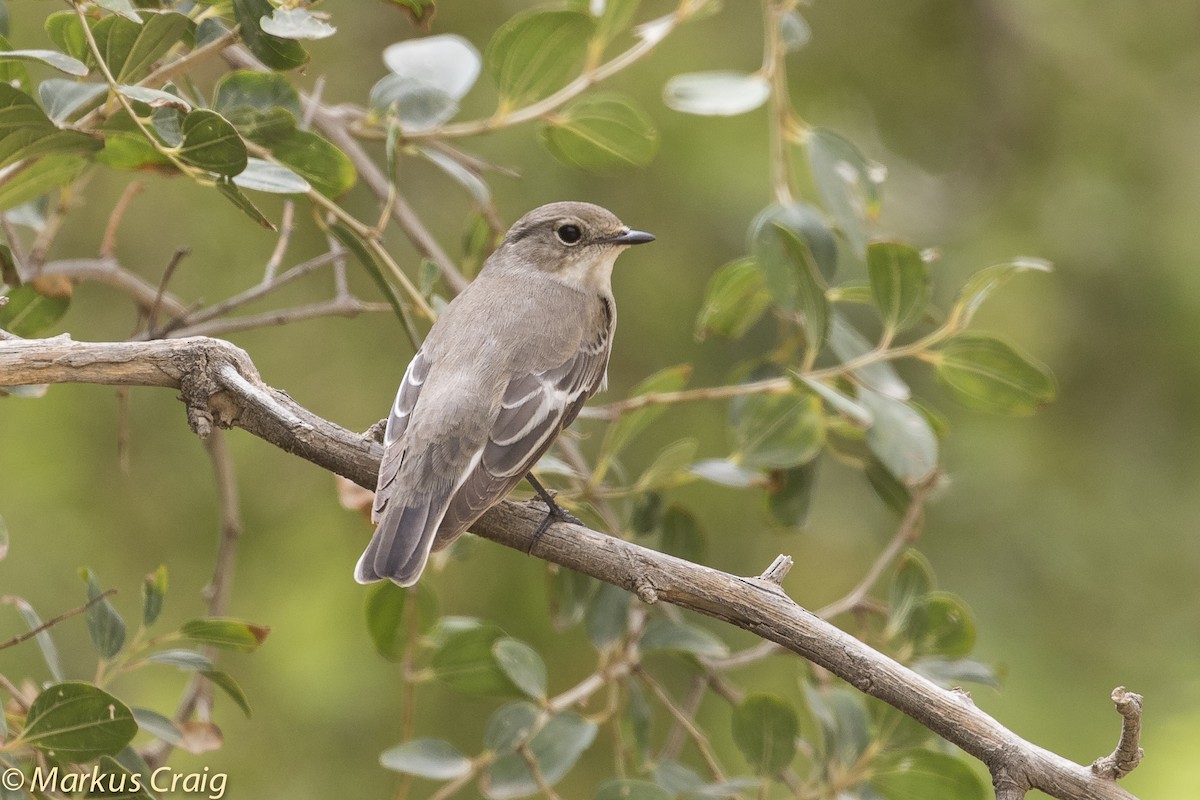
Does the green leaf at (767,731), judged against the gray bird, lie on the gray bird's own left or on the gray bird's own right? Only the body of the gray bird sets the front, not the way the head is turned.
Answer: on the gray bird's own right

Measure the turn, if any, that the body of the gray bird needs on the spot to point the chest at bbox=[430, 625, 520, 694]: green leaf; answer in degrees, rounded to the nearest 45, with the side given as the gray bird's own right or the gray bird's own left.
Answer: approximately 45° to the gray bird's own left

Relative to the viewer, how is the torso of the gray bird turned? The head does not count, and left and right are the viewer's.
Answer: facing away from the viewer and to the right of the viewer

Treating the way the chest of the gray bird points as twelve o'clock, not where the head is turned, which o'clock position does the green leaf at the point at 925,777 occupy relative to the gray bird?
The green leaf is roughly at 2 o'clock from the gray bird.
